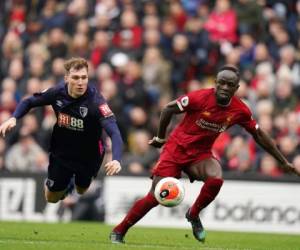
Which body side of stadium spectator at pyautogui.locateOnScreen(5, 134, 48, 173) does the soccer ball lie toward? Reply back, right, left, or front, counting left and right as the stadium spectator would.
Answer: front

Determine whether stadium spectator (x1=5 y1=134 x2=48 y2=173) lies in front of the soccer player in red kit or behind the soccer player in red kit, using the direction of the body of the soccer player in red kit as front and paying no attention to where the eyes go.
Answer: behind

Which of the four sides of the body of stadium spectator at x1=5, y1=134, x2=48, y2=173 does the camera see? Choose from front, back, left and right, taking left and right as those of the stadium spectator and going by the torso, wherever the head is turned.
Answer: front

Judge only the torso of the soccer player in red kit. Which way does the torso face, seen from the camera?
toward the camera

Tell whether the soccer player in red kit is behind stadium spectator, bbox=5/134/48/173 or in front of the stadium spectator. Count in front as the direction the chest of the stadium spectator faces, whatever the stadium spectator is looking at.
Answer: in front

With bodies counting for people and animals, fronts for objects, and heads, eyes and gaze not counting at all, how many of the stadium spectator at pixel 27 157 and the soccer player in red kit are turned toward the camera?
2

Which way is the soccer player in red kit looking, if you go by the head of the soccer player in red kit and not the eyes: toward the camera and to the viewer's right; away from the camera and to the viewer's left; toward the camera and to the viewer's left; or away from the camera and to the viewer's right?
toward the camera and to the viewer's left

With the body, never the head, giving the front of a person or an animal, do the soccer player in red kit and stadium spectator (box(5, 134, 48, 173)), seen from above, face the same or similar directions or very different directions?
same or similar directions
